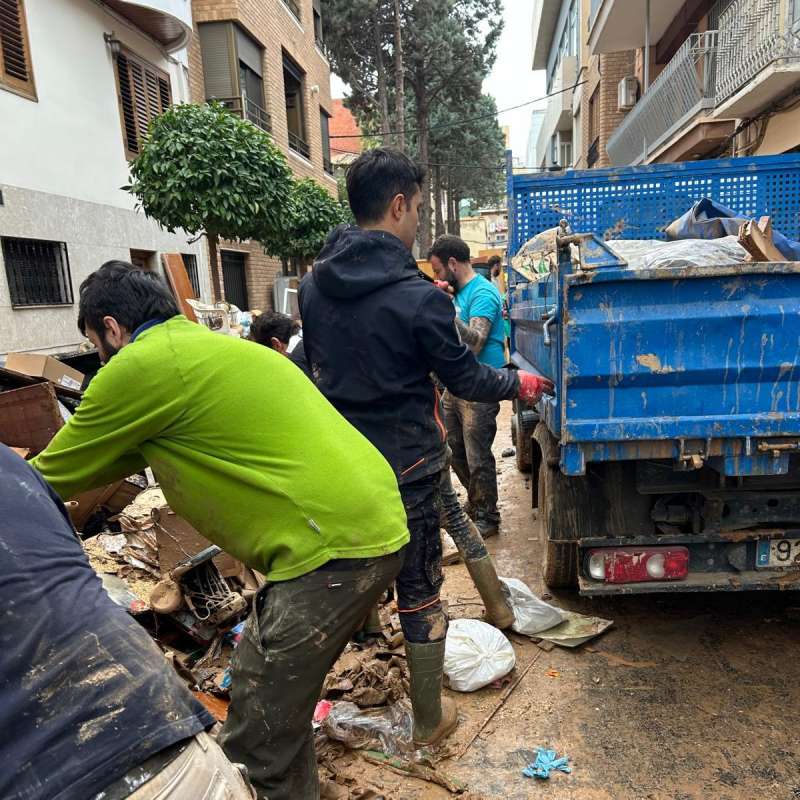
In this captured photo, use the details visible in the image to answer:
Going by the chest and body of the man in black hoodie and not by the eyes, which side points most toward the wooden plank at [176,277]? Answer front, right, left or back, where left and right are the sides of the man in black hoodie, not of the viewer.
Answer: left

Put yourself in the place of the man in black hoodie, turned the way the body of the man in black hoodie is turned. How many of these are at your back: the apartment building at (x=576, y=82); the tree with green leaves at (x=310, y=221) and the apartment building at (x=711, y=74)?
0

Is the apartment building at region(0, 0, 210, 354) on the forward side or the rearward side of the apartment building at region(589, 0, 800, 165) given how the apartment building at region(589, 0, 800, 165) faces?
on the forward side

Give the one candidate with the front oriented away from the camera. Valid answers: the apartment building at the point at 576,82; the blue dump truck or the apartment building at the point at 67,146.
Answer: the blue dump truck

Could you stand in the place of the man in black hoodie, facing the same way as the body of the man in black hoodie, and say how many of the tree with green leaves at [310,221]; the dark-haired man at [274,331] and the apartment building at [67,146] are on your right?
0

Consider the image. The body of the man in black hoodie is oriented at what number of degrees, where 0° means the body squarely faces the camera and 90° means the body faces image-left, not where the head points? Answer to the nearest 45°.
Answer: approximately 225°

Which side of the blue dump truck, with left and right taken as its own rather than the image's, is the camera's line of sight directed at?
back

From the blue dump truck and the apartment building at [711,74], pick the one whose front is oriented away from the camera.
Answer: the blue dump truck

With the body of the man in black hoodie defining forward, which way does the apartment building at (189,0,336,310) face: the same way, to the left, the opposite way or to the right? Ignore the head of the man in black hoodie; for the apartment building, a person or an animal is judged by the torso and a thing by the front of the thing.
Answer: to the right

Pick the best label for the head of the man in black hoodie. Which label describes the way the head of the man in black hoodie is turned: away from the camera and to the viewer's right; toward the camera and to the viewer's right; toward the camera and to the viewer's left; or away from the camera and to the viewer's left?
away from the camera and to the viewer's right

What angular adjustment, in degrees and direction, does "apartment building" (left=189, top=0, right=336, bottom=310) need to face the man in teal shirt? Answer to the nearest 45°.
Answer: approximately 45° to its right

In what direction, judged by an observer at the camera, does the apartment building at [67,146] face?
facing the viewer and to the right of the viewer

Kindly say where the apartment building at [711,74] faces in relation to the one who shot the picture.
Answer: facing the viewer and to the left of the viewer

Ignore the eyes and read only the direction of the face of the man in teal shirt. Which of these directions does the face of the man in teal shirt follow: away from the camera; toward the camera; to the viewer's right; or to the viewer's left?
to the viewer's left

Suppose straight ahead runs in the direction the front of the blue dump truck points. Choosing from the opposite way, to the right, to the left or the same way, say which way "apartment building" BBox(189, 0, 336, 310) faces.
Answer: to the right

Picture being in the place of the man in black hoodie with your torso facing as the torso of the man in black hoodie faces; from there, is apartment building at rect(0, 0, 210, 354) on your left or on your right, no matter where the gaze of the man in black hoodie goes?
on your left

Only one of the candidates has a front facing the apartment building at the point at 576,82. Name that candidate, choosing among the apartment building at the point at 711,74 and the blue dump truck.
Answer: the blue dump truck

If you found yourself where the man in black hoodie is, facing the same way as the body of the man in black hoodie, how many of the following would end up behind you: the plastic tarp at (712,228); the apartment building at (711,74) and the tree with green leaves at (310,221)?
0

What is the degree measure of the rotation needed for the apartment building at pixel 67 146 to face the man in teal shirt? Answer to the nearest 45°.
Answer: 0° — it already faces them
